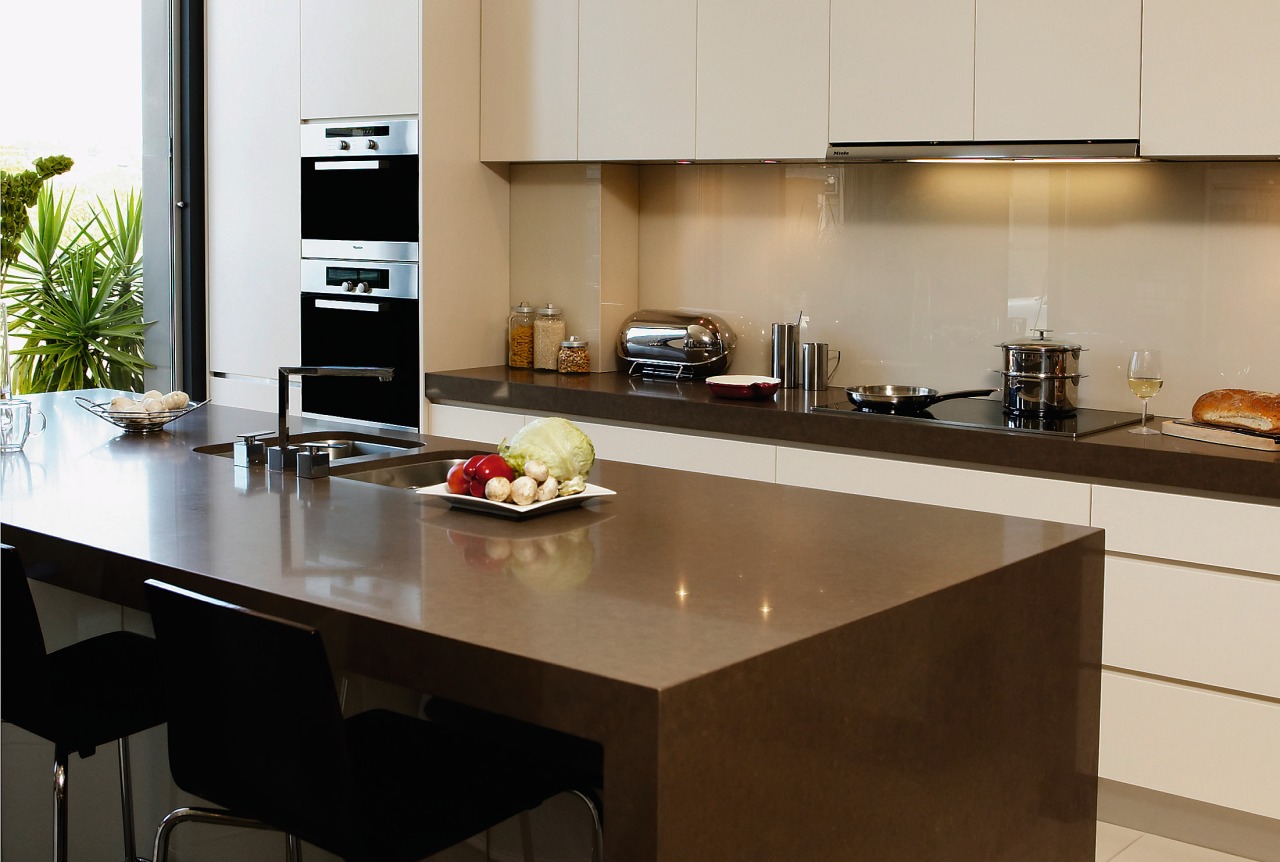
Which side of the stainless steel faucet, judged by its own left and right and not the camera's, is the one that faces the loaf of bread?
front

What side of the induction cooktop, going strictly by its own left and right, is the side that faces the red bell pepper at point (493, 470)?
front

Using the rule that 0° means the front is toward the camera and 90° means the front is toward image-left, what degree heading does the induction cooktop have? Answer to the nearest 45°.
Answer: approximately 45°

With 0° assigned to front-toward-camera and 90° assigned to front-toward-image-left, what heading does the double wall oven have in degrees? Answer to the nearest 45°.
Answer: approximately 45°

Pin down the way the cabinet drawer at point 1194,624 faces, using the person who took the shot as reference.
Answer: facing the viewer and to the left of the viewer

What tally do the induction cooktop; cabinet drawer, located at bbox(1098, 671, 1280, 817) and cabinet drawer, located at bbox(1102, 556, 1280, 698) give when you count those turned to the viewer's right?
0

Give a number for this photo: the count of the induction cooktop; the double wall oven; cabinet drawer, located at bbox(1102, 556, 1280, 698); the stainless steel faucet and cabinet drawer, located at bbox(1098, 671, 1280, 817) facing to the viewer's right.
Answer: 1

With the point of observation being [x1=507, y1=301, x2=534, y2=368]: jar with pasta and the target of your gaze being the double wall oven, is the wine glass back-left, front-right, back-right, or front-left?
back-left

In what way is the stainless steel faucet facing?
to the viewer's right

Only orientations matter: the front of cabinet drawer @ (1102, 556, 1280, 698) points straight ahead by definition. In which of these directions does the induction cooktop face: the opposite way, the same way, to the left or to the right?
the same way

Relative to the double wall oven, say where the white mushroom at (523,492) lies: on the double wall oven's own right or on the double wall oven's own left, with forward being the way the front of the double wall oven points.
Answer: on the double wall oven's own left
